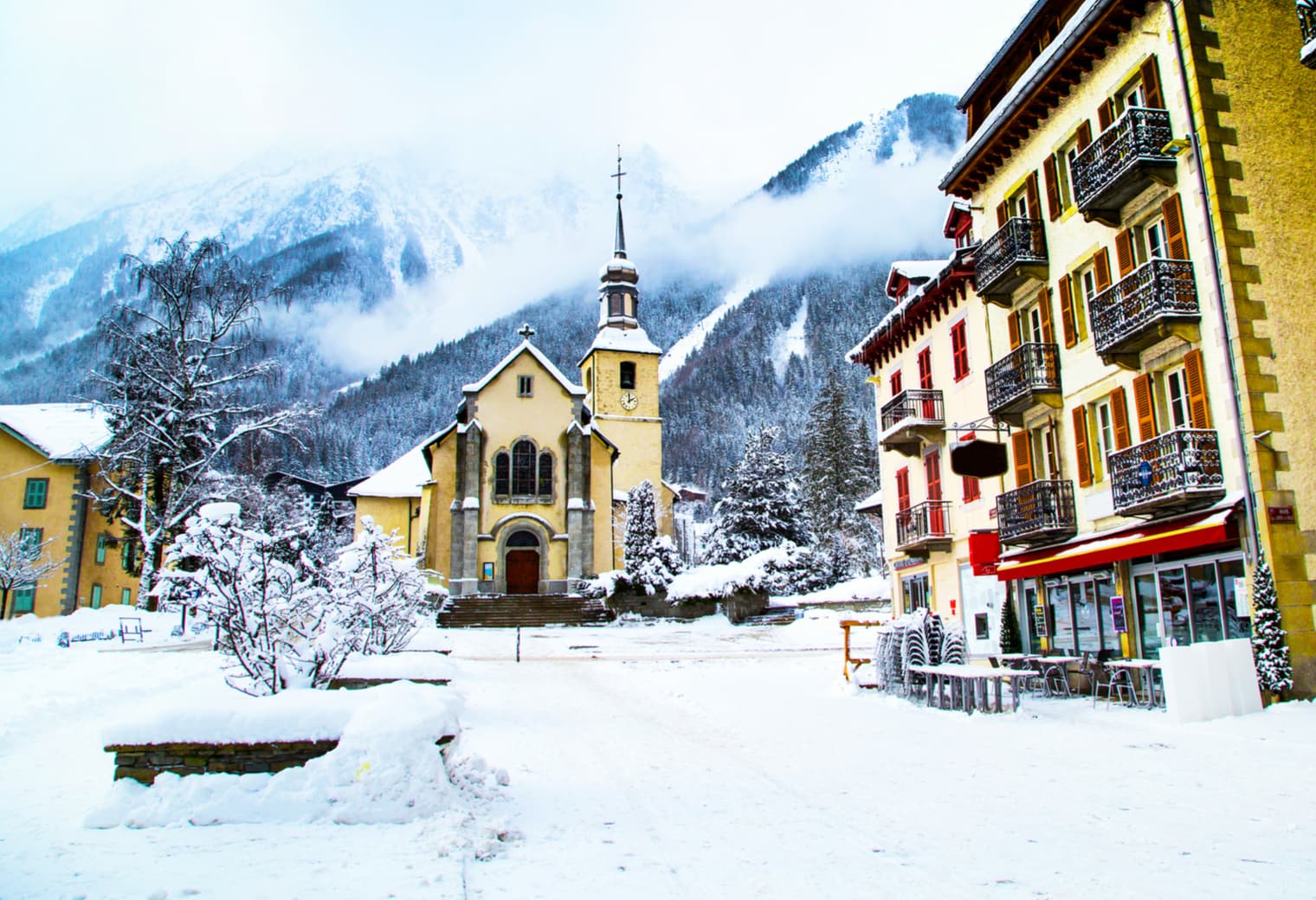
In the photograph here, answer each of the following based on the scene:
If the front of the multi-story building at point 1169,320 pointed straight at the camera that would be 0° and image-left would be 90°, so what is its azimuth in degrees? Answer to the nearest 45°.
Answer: approximately 45°

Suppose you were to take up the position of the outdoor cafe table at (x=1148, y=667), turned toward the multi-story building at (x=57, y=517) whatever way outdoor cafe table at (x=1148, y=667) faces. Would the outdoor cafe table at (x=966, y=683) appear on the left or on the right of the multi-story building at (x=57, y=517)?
left

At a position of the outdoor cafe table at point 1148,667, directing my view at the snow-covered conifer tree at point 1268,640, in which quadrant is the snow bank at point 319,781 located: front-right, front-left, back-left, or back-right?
back-right

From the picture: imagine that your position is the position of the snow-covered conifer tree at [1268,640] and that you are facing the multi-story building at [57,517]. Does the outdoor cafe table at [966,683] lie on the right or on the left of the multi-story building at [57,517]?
left

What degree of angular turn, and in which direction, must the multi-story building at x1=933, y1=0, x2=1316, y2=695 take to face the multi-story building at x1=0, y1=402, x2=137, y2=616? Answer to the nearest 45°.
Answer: approximately 45° to its right
